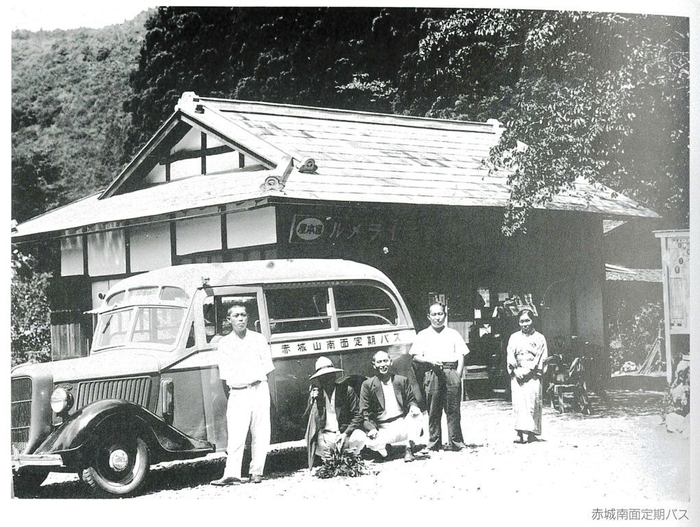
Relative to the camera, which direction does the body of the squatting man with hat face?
toward the camera
